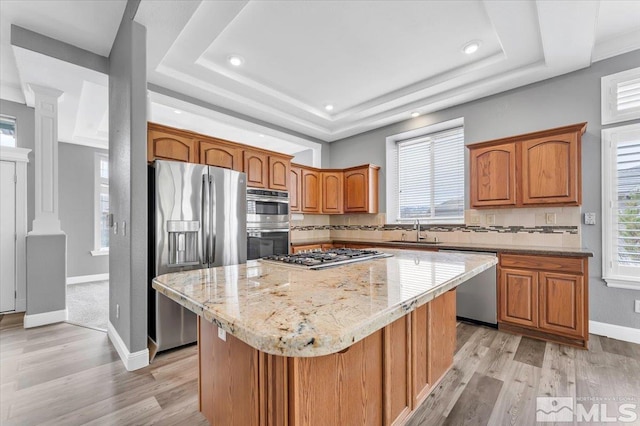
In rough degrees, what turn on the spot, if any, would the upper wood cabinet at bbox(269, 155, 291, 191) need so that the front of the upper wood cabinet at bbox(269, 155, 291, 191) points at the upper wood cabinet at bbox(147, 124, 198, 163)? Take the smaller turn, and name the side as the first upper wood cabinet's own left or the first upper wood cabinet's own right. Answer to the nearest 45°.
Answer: approximately 90° to the first upper wood cabinet's own right

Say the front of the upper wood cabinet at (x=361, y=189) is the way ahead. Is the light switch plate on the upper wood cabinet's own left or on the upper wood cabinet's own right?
on the upper wood cabinet's own left

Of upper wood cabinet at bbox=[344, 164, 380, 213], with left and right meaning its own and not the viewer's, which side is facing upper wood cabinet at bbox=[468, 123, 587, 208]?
left
